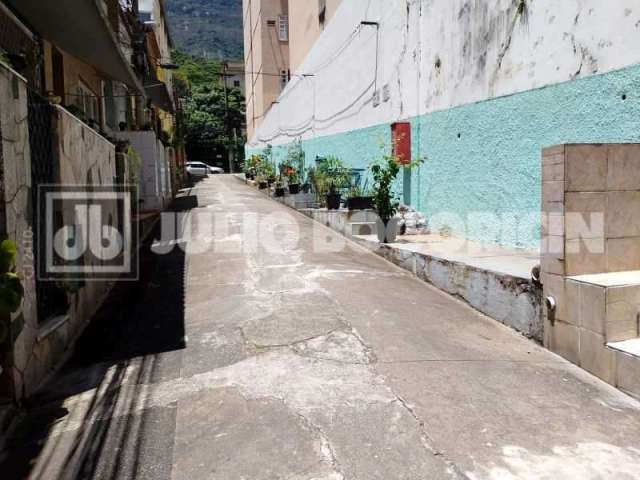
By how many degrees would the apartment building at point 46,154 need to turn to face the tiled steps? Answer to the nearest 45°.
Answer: approximately 45° to its right

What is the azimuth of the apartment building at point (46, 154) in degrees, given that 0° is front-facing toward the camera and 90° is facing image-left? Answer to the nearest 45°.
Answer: approximately 270°

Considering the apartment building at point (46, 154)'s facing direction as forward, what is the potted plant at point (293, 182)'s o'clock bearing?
The potted plant is roughly at 10 o'clock from the apartment building.

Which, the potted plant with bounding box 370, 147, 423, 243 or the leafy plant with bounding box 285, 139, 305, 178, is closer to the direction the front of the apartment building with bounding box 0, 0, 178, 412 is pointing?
the potted plant

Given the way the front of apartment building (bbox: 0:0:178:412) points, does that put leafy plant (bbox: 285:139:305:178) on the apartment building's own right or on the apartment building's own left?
on the apartment building's own left

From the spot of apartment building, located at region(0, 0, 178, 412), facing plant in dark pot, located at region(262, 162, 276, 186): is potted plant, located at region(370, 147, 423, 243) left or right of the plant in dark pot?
right

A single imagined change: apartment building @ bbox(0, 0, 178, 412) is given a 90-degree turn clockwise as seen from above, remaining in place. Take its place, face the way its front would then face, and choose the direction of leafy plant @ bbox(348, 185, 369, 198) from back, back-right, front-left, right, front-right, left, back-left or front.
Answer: back-left
